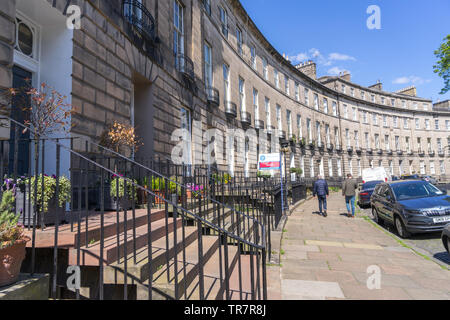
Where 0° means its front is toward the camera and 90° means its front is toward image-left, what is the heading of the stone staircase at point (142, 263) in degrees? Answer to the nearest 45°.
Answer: approximately 315°

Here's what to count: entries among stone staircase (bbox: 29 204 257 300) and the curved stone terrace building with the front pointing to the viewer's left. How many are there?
0

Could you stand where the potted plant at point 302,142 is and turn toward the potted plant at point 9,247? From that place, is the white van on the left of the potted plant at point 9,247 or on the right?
left

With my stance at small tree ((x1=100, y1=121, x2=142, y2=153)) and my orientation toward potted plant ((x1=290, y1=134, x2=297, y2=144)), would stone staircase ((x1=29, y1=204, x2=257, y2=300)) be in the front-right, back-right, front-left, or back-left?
back-right

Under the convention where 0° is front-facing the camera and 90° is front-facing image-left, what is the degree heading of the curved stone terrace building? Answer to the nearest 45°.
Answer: approximately 315°

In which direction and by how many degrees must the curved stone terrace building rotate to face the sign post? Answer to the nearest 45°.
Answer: approximately 45° to its left

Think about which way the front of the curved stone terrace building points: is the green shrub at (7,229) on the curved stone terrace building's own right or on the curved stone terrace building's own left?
on the curved stone terrace building's own right

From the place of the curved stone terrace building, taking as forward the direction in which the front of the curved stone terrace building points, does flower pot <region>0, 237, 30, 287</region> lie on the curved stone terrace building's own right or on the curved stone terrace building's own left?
on the curved stone terrace building's own right

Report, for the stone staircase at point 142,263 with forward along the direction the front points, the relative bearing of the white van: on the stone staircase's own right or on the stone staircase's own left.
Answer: on the stone staircase's own left
